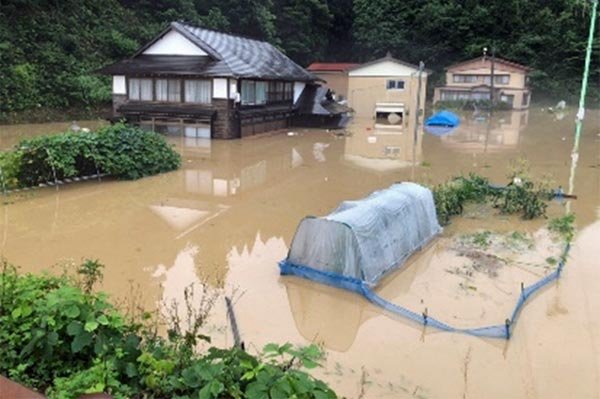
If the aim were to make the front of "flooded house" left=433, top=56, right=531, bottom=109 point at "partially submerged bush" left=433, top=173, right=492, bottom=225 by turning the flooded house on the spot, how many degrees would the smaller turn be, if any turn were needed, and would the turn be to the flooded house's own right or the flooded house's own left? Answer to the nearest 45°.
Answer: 0° — it already faces it

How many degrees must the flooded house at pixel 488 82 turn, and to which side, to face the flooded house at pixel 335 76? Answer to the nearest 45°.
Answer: approximately 90° to its right

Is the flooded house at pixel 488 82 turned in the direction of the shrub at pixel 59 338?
yes

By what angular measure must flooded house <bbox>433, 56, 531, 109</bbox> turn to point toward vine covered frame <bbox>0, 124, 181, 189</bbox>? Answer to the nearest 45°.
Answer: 0° — it already faces it

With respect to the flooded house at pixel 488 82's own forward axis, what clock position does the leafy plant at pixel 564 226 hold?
The leafy plant is roughly at 12 o'clock from the flooded house.

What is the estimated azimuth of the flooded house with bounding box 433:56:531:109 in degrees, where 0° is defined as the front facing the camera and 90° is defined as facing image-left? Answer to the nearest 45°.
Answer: approximately 0°

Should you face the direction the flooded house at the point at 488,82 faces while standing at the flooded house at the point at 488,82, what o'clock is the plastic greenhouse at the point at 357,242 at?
The plastic greenhouse is roughly at 12 o'clock from the flooded house.

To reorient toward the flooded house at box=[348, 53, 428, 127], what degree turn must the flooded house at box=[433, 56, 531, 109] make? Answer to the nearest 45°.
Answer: approximately 45° to its right
